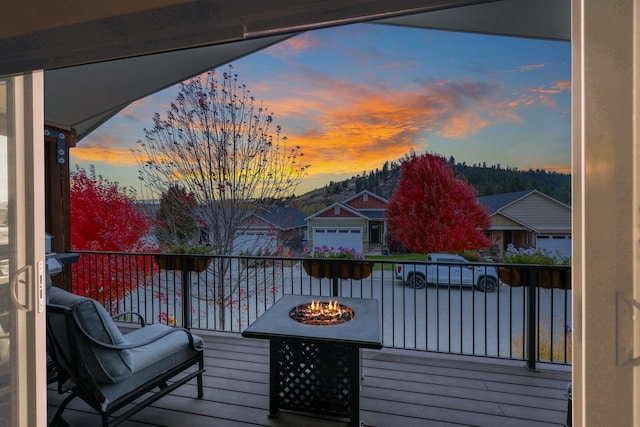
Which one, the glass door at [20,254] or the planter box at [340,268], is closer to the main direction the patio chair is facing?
the planter box

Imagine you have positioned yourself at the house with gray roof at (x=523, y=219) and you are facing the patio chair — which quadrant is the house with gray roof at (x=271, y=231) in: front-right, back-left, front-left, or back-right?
front-right

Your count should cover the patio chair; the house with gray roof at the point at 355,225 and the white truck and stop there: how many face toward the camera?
1

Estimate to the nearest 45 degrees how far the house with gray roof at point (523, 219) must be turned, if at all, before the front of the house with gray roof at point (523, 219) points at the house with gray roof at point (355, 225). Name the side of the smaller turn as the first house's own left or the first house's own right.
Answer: approximately 90° to the first house's own right

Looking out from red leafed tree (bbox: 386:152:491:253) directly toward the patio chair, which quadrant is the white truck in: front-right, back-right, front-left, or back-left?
front-left

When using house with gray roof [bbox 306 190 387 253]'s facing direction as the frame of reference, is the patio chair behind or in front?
in front

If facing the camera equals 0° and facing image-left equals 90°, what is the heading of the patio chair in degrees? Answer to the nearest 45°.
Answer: approximately 225°

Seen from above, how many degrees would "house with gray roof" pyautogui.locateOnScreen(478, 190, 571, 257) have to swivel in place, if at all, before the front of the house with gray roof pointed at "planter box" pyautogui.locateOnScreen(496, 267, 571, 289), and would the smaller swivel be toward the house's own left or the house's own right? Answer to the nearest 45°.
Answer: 0° — it already faces it

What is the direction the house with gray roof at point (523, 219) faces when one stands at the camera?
facing the viewer

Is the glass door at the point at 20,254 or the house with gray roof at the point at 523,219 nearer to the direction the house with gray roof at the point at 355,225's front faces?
the glass door

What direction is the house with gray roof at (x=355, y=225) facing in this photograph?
toward the camera

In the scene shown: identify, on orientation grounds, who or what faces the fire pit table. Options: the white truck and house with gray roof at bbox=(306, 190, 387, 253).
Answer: the house with gray roof
